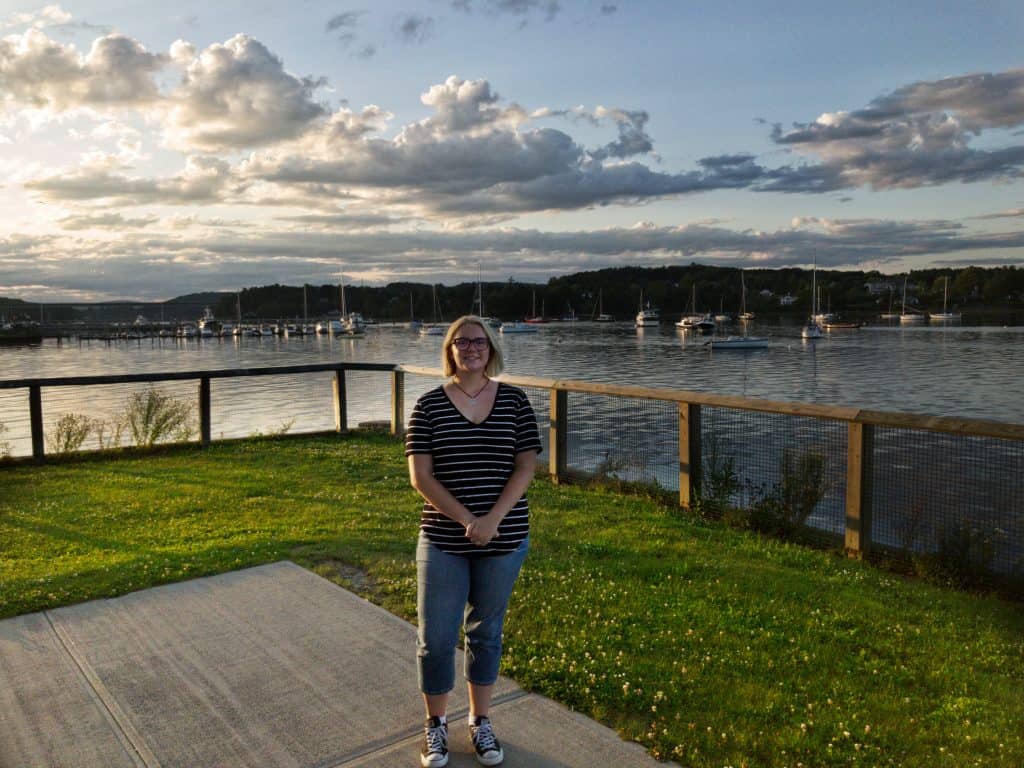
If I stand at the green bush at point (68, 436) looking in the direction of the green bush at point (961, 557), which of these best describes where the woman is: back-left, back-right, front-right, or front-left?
front-right

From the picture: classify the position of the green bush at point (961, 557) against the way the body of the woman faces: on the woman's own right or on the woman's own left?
on the woman's own left

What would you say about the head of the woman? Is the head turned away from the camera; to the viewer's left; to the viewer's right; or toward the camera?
toward the camera

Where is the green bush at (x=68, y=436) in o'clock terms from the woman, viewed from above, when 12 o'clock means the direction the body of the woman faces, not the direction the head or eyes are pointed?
The green bush is roughly at 5 o'clock from the woman.

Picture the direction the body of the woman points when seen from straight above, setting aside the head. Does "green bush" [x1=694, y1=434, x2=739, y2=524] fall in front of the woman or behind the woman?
behind

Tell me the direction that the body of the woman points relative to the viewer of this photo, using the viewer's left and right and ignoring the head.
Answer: facing the viewer

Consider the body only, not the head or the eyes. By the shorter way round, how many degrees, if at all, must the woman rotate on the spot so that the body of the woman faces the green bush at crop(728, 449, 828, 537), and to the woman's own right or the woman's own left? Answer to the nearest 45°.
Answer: approximately 135° to the woman's own left

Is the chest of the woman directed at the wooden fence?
no
